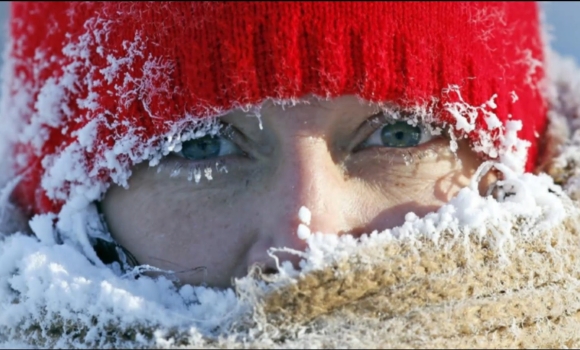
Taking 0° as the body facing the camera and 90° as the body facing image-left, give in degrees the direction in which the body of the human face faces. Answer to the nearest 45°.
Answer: approximately 0°
